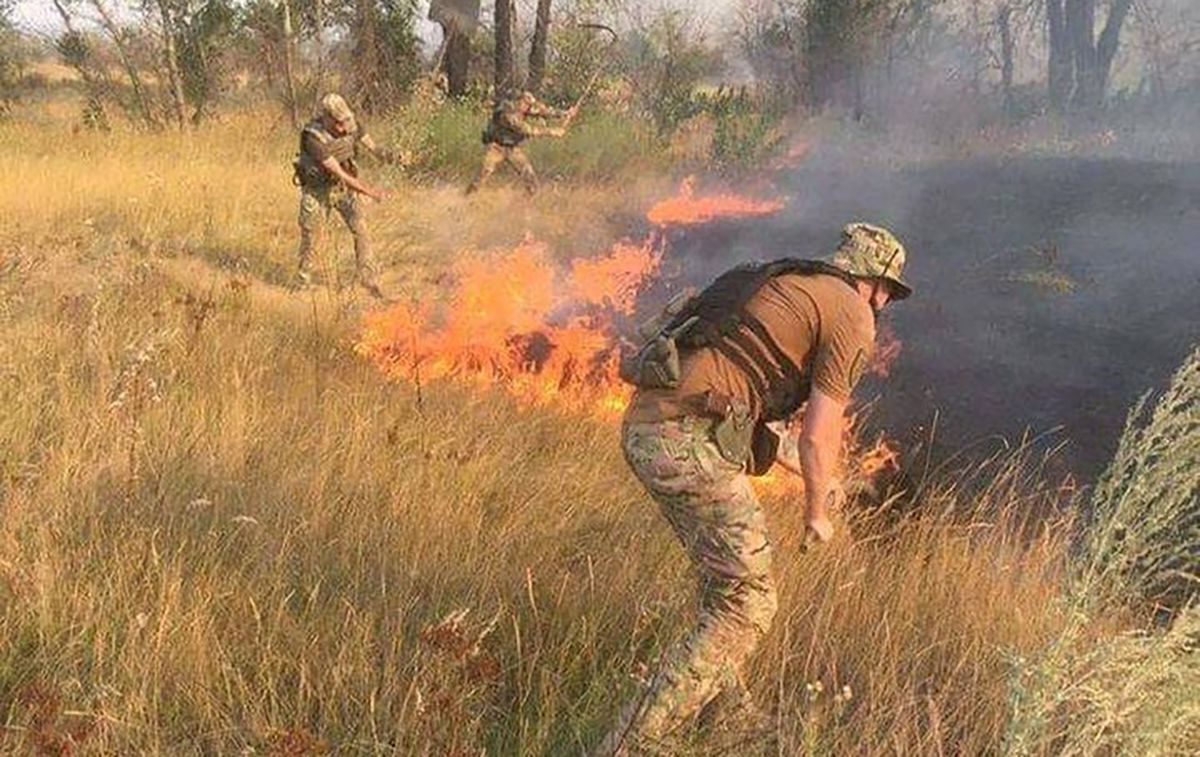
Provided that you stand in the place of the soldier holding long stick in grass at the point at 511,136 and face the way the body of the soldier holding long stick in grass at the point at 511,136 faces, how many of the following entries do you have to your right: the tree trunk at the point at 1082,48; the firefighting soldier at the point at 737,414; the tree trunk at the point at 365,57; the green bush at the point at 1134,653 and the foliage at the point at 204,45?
2

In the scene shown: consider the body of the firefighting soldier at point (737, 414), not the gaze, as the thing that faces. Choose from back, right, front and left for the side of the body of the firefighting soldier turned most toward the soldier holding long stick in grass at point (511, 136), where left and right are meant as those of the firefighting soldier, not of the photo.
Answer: left

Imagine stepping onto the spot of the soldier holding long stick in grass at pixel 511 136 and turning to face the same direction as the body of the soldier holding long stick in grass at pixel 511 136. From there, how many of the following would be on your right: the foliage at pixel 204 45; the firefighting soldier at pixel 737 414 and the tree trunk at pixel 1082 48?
1

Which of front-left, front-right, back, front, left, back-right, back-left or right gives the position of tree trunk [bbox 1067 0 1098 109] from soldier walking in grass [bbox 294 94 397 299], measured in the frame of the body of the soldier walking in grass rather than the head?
left

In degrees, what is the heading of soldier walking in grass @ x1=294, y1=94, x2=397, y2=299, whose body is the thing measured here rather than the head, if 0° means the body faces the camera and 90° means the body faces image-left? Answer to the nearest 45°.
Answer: approximately 315°

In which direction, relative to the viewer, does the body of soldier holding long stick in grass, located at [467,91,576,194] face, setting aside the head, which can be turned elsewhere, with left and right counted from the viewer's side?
facing to the right of the viewer

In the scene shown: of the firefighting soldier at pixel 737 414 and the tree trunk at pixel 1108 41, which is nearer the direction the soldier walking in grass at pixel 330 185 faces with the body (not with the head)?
the firefighting soldier

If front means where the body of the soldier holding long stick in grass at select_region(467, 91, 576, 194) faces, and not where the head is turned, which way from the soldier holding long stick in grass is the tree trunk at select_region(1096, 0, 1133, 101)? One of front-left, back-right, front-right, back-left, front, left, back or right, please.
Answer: front-left

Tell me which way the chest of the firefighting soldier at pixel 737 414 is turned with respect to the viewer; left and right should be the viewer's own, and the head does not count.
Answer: facing to the right of the viewer

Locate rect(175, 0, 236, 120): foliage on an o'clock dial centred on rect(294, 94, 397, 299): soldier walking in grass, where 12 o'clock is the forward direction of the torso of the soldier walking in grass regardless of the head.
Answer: The foliage is roughly at 7 o'clock from the soldier walking in grass.

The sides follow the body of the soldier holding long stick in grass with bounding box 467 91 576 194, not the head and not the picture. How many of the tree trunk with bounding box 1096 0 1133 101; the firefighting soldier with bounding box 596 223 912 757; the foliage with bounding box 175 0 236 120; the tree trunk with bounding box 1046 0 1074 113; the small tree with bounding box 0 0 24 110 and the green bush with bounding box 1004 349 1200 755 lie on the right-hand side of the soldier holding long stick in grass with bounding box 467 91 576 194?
2

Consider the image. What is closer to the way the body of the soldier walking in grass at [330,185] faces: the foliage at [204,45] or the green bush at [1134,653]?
the green bush

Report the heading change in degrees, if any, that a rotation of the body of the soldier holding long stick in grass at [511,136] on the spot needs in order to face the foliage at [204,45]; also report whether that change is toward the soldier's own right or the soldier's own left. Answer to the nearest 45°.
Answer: approximately 135° to the soldier's own left

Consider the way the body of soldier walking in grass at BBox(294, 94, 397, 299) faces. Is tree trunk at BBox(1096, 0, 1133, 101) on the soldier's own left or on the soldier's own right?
on the soldier's own left
